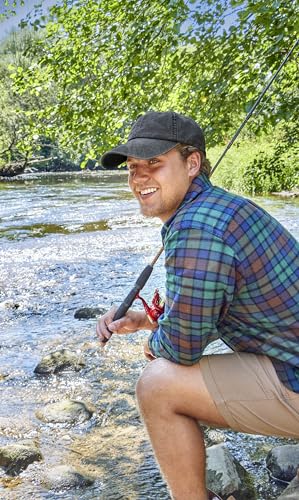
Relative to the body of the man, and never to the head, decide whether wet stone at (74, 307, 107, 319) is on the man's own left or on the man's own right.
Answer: on the man's own right

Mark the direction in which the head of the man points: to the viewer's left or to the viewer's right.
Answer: to the viewer's left

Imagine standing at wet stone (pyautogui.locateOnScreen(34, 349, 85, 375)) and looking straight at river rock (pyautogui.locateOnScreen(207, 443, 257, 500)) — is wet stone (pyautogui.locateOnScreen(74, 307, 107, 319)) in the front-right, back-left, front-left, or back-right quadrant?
back-left

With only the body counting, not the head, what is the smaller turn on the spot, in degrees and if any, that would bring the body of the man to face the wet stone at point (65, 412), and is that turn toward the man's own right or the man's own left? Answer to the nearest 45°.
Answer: approximately 45° to the man's own right

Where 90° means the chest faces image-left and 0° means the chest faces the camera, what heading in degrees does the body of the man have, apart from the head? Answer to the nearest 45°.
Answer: approximately 90°

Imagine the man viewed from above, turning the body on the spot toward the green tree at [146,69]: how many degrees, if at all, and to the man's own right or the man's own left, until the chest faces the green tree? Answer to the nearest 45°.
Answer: approximately 90° to the man's own right
